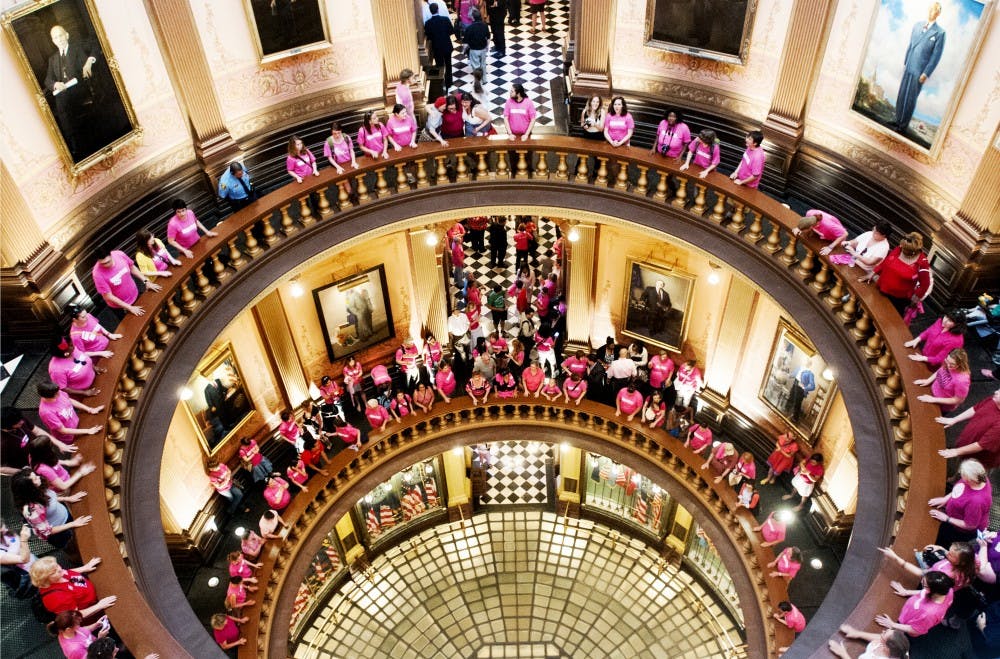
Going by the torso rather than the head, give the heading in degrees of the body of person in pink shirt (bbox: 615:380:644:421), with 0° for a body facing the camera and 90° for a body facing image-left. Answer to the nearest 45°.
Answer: approximately 0°

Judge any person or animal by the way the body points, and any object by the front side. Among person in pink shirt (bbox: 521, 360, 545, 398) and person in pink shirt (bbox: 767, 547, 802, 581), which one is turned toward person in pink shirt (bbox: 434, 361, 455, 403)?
person in pink shirt (bbox: 767, 547, 802, 581)

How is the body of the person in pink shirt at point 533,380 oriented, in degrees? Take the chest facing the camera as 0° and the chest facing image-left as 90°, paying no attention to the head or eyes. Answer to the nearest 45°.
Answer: approximately 0°

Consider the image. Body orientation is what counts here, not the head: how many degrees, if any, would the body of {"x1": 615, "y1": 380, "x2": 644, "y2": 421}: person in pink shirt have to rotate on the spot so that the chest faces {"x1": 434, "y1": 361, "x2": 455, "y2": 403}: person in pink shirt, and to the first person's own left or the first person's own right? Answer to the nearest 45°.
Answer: approximately 90° to the first person's own right

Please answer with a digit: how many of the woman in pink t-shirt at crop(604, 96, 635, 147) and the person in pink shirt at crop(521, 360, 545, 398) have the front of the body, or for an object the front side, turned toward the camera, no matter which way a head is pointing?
2

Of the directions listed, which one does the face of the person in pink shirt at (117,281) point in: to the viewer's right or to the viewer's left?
to the viewer's right

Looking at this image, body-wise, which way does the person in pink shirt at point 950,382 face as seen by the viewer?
to the viewer's left

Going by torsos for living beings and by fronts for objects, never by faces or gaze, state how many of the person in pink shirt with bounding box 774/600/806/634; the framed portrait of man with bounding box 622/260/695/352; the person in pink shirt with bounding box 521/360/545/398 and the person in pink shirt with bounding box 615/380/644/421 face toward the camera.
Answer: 3

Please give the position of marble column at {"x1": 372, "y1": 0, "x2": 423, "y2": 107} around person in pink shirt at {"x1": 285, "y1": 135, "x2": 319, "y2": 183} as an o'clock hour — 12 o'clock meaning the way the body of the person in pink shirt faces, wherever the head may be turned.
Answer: The marble column is roughly at 9 o'clock from the person in pink shirt.

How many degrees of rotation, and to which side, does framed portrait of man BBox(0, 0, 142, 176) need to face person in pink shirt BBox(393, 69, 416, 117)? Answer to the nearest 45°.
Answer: approximately 45° to its left

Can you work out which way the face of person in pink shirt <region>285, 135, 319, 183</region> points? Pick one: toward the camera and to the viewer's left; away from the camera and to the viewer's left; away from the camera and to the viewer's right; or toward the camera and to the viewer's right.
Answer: toward the camera and to the viewer's right
